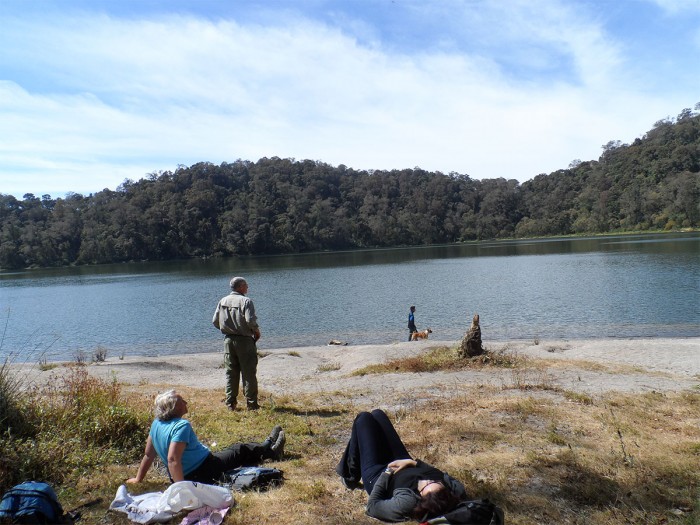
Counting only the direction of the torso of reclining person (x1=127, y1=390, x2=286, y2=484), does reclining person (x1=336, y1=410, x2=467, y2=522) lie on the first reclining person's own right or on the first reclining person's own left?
on the first reclining person's own right

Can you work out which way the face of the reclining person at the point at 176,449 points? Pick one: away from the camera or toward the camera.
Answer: away from the camera

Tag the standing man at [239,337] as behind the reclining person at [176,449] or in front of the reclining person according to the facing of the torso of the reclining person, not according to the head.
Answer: in front

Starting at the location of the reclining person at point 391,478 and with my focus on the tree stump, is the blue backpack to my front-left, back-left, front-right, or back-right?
back-left

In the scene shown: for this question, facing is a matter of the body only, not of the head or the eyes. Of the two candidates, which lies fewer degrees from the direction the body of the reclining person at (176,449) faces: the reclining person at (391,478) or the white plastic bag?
the reclining person

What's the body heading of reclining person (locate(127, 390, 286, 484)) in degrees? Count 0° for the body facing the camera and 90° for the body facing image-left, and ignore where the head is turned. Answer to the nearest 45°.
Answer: approximately 225°

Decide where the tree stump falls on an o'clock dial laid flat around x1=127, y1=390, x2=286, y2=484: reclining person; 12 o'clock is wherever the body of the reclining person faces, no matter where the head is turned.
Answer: The tree stump is roughly at 12 o'clock from the reclining person.

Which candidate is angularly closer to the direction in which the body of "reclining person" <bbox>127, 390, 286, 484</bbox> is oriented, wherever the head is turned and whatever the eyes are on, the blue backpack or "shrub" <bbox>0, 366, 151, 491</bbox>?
the shrub

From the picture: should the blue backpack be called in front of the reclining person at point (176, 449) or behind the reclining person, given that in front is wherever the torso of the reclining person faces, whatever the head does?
behind
